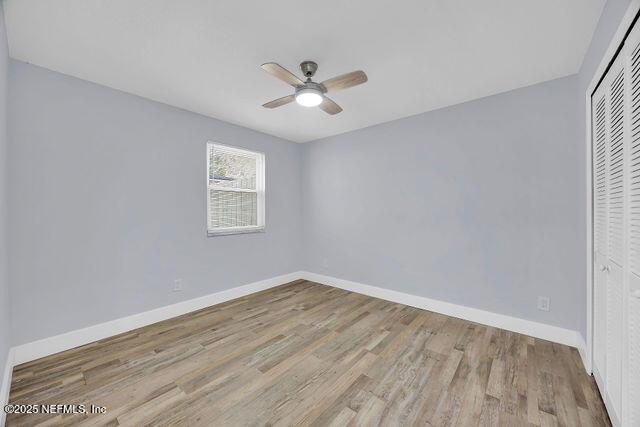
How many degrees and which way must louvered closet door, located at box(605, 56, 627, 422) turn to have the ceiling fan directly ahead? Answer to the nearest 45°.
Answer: approximately 45° to its left

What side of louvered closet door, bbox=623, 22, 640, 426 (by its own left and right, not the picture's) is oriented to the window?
front

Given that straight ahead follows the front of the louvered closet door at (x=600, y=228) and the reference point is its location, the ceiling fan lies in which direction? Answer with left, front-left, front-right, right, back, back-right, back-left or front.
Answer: front-left

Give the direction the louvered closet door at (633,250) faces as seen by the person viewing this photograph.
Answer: facing to the left of the viewer

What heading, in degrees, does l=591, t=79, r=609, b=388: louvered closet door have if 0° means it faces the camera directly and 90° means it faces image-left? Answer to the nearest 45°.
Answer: approximately 90°

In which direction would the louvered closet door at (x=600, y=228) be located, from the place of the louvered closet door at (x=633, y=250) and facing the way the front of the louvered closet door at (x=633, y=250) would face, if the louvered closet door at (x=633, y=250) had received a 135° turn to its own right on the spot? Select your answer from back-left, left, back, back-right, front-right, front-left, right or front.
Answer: front-left

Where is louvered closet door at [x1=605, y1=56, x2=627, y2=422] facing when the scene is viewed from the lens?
facing to the left of the viewer

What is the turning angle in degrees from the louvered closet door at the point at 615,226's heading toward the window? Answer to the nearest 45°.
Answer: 0° — it already faces it
